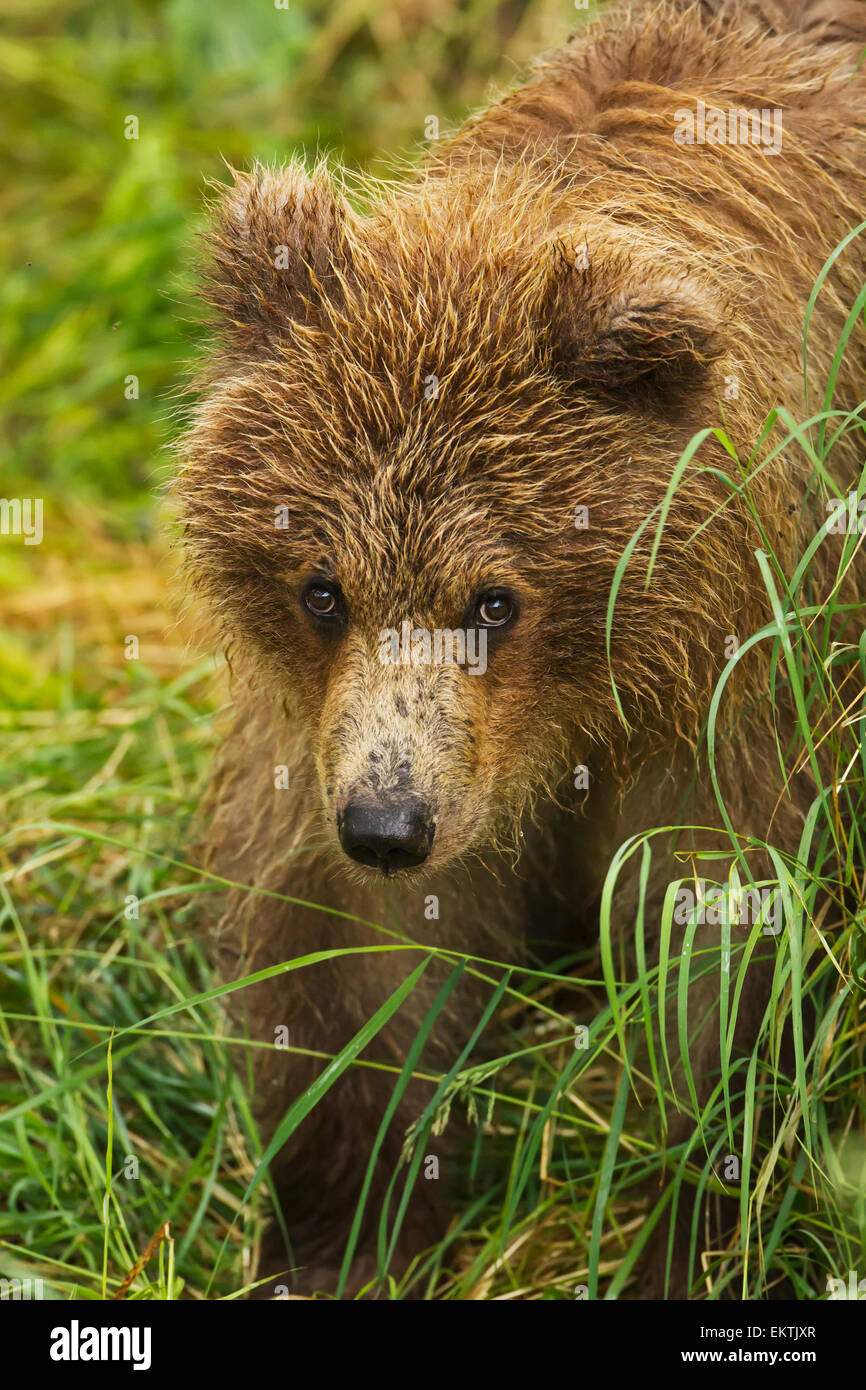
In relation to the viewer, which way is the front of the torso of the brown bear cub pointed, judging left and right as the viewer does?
facing the viewer and to the left of the viewer
